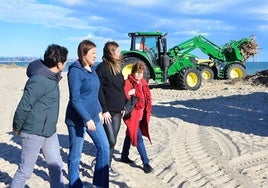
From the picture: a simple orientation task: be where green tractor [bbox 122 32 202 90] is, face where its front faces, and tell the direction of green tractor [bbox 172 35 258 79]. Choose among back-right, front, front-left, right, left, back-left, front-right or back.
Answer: front-left

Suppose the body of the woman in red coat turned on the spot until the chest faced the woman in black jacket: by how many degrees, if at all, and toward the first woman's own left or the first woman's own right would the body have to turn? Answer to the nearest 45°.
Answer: approximately 90° to the first woman's own right

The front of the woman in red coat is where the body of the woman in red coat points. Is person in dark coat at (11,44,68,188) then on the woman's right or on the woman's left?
on the woman's right

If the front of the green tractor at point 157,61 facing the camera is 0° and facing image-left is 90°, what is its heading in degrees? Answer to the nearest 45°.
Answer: approximately 270°

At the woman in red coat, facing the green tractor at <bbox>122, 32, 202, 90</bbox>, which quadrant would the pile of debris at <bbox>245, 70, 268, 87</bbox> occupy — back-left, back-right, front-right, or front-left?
front-right

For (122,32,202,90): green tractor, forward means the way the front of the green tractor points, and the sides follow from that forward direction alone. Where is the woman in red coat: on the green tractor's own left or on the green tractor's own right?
on the green tractor's own right

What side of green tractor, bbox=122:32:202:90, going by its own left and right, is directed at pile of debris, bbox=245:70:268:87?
front

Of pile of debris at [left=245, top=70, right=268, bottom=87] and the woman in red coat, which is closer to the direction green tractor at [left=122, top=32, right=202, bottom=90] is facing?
the pile of debris

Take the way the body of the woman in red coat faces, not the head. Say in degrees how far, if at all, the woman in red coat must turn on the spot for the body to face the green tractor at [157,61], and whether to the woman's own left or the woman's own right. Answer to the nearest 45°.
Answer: approximately 135° to the woman's own left
